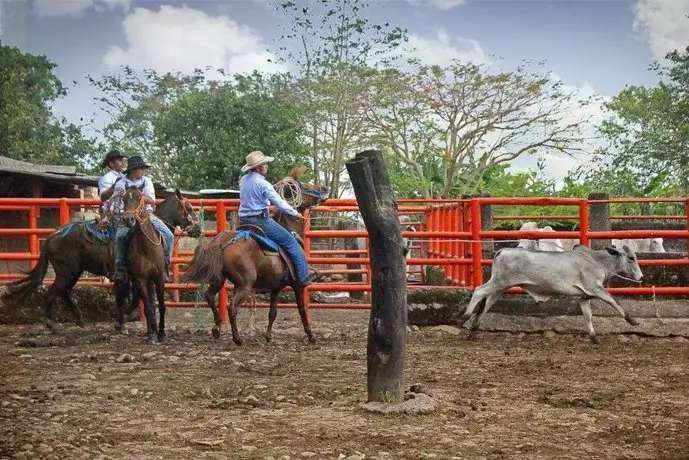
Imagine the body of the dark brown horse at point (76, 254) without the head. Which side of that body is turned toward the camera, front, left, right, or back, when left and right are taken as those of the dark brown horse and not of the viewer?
right

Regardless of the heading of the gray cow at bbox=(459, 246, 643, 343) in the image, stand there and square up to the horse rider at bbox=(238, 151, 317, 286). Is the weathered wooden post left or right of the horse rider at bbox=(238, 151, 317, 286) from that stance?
left

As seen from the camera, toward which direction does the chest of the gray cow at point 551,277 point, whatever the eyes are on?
to the viewer's right

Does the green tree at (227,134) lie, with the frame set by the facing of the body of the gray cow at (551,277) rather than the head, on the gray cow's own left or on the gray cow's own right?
on the gray cow's own left

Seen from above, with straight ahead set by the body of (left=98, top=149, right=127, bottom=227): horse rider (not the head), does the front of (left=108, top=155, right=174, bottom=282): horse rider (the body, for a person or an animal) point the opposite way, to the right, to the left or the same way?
to the right

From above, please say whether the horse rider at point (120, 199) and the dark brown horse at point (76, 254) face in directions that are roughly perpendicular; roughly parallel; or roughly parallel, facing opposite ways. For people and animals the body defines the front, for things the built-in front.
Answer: roughly perpendicular

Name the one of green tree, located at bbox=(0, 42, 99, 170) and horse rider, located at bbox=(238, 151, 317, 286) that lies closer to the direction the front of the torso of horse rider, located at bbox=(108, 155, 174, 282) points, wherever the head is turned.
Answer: the horse rider

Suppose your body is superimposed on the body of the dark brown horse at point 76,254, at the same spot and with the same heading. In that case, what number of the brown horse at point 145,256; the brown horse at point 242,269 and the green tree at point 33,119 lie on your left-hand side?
1

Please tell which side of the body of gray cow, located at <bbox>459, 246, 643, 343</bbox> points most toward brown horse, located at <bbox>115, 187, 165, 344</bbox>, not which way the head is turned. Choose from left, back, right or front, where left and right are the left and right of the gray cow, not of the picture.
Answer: back

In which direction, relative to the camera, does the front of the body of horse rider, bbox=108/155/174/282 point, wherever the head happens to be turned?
toward the camera

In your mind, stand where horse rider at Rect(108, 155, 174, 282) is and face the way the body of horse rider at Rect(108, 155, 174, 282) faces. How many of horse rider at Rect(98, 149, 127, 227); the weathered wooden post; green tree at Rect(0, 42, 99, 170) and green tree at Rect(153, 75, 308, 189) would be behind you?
3

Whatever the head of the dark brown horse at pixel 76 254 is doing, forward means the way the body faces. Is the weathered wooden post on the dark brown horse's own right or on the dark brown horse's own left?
on the dark brown horse's own right

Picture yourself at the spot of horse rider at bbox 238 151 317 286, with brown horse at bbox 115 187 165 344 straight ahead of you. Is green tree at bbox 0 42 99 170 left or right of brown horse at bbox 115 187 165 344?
right

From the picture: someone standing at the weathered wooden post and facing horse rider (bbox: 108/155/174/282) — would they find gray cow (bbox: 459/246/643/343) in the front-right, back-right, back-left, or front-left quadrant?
front-right

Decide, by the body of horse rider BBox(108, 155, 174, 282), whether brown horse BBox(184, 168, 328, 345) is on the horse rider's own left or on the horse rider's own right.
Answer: on the horse rider's own left

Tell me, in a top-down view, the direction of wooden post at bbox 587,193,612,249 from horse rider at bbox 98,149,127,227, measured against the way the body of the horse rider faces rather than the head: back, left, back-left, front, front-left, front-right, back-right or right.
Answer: front

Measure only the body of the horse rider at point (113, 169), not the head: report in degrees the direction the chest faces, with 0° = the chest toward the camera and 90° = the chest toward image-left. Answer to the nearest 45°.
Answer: approximately 270°

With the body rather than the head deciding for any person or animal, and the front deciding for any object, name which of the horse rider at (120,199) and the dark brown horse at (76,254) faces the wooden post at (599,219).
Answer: the dark brown horse
